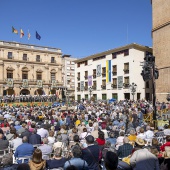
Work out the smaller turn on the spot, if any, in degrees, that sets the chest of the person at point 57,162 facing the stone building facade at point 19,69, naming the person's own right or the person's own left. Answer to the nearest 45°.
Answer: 0° — they already face it

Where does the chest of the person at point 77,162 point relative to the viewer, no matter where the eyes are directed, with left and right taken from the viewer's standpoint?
facing away from the viewer

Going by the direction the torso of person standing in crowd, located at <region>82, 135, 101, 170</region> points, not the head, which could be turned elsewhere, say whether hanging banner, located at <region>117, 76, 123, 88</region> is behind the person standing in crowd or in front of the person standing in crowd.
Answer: in front

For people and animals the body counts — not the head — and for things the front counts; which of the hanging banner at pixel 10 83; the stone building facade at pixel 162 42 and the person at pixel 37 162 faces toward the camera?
the hanging banner

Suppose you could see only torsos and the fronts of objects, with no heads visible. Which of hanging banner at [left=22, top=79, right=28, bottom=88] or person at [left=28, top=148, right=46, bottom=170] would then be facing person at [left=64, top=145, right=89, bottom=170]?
the hanging banner

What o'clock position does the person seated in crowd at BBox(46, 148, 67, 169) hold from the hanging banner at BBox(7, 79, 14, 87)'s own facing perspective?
The person seated in crowd is roughly at 12 o'clock from the hanging banner.

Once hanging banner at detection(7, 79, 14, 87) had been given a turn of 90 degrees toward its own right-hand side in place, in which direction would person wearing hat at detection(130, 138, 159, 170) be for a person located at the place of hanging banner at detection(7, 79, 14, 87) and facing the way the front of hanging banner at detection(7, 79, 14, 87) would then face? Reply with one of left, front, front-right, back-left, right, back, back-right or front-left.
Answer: left

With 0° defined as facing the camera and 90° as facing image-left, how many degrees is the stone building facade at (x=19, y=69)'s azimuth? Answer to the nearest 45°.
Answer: approximately 315°

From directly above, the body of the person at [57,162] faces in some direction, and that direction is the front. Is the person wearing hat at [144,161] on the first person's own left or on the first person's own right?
on the first person's own right

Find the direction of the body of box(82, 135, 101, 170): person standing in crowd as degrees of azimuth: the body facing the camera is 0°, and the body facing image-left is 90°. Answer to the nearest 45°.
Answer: approximately 180°

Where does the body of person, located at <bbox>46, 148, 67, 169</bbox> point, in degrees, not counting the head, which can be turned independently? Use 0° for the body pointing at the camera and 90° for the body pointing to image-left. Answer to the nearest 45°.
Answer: approximately 180°

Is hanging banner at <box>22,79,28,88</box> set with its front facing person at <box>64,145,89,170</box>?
yes

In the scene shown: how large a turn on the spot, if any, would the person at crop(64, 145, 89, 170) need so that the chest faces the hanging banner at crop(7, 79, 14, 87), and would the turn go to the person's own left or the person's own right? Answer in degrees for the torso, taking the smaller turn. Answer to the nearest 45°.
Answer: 0° — they already face it

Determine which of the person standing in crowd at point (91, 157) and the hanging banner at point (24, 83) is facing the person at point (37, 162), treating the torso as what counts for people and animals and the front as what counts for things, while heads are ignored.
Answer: the hanging banner

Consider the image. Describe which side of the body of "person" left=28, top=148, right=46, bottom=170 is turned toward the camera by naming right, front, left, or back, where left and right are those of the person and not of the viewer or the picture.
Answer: back

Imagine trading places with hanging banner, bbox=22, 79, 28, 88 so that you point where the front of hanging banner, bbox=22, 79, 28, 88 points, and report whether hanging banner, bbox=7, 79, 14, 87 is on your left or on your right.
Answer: on your right

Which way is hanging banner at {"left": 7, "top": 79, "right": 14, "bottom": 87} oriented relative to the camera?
toward the camera
